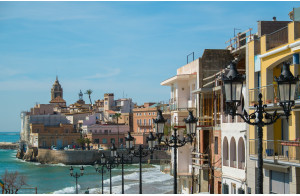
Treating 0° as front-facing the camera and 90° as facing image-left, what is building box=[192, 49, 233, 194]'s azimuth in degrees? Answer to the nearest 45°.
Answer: approximately 45°

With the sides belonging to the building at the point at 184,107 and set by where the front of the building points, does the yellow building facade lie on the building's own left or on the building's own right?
on the building's own left

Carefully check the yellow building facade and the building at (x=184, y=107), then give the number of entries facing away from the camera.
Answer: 0

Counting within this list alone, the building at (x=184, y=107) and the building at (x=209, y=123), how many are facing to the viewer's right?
0

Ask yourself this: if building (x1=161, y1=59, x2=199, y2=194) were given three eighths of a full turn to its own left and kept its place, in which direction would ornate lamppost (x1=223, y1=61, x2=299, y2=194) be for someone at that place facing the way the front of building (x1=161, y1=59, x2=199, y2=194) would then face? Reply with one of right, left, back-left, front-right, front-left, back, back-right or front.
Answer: right

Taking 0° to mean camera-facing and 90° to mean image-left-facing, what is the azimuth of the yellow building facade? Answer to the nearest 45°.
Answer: approximately 45°

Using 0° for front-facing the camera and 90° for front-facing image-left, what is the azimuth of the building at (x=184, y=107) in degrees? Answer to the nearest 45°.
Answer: approximately 45°

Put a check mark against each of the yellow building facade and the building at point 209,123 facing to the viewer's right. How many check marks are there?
0

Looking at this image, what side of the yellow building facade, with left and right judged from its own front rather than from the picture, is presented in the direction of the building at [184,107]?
right

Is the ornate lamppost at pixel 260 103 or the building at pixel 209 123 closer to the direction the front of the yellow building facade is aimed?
the ornate lamppost

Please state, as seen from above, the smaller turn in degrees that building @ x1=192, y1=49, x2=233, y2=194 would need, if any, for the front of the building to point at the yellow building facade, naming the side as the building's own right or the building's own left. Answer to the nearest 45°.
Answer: approximately 45° to the building's own left
